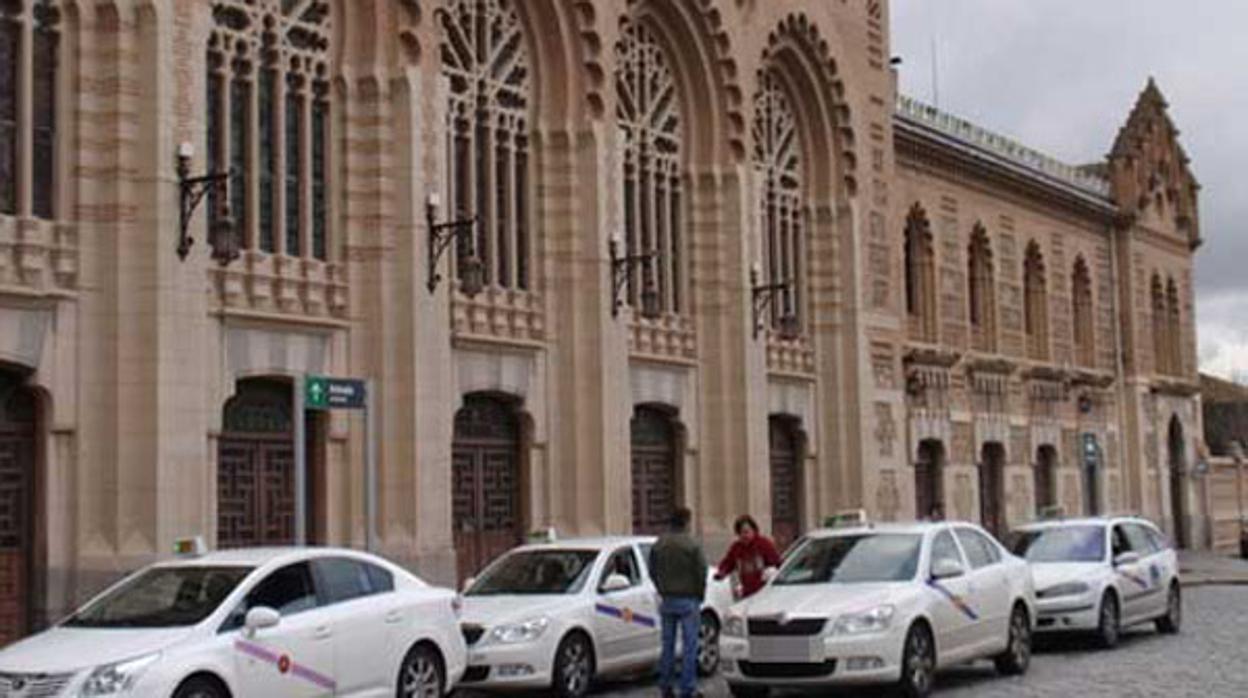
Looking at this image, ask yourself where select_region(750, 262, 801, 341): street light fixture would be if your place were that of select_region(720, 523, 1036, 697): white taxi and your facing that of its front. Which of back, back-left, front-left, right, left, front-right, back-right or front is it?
back-right

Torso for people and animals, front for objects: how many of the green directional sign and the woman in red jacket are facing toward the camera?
2

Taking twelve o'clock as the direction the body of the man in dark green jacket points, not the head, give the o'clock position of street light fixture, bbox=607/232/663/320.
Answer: The street light fixture is roughly at 12 o'clock from the man in dark green jacket.

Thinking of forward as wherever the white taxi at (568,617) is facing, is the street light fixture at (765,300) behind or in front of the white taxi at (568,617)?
behind

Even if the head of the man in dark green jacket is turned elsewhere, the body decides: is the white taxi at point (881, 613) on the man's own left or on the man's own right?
on the man's own right

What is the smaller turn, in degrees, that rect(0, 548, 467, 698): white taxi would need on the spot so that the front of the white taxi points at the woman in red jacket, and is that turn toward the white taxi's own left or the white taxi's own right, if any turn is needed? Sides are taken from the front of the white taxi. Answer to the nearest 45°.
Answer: approximately 180°

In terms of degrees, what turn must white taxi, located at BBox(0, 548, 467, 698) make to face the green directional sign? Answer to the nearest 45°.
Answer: approximately 135° to its right

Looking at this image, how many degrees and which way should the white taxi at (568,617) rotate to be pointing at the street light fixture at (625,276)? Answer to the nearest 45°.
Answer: approximately 135° to its right

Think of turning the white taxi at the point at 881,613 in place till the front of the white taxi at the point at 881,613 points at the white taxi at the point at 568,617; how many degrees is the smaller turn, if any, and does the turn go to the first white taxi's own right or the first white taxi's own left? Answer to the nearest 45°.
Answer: approximately 45° to the first white taxi's own right

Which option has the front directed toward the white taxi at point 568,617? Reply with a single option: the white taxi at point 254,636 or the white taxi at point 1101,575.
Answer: the white taxi at point 1101,575

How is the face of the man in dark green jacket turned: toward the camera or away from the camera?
away from the camera

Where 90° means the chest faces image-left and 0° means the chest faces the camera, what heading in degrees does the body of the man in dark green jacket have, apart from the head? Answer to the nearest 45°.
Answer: approximately 180°

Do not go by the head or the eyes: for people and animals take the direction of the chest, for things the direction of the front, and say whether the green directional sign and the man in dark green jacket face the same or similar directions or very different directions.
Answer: very different directions
